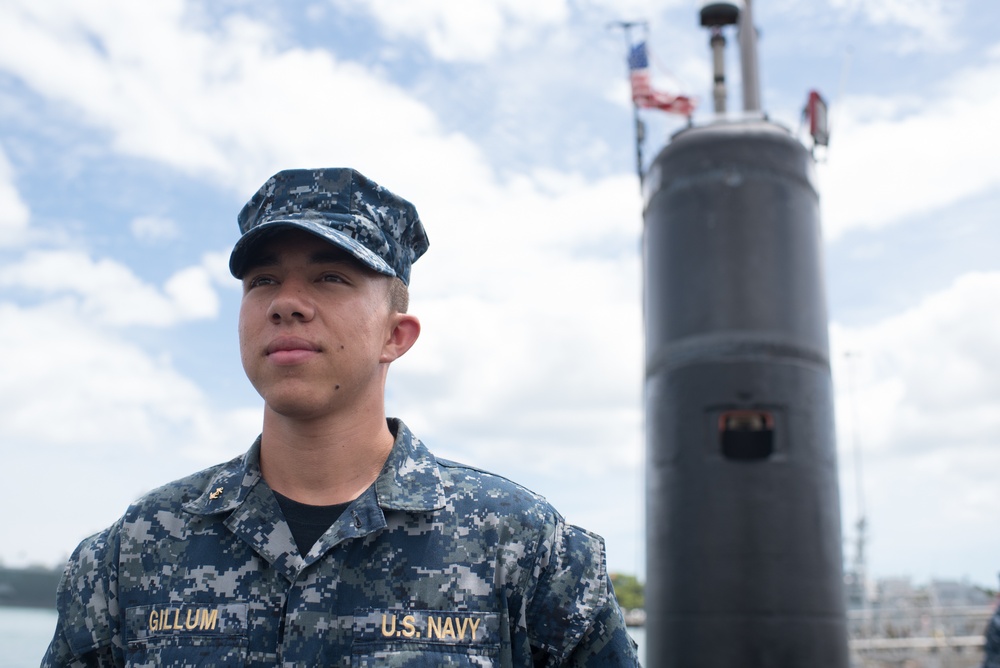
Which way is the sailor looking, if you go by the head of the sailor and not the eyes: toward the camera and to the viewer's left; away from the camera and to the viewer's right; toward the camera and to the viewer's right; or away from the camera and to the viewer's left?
toward the camera and to the viewer's left

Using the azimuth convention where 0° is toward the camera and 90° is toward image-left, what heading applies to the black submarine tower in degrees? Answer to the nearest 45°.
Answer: approximately 0°
